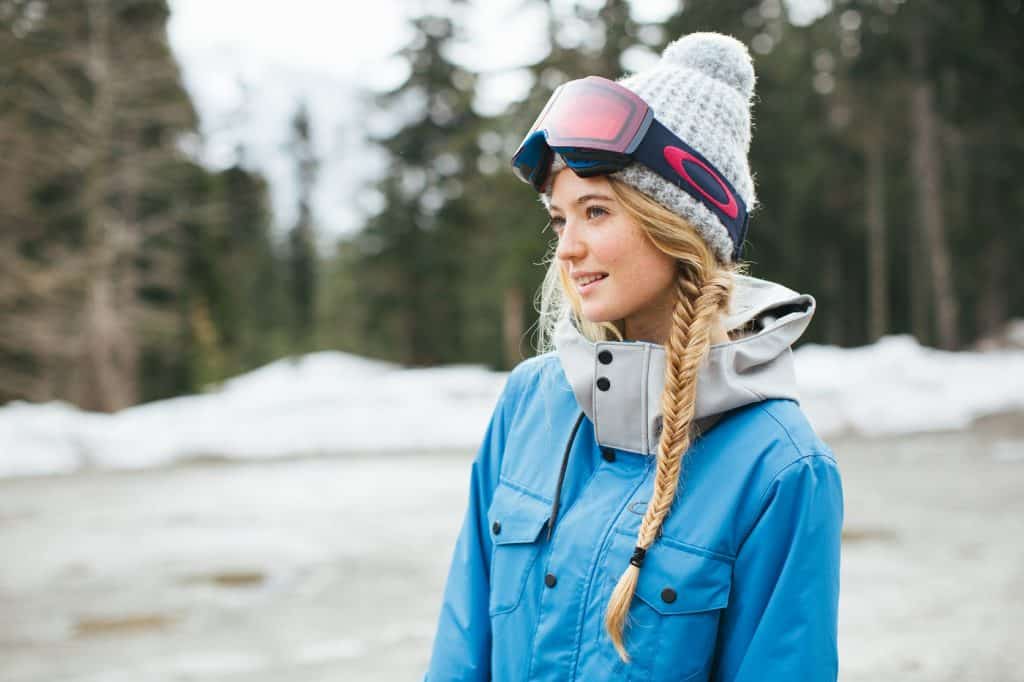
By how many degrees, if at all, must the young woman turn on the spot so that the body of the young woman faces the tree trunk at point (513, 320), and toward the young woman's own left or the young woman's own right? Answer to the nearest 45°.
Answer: approximately 135° to the young woman's own right

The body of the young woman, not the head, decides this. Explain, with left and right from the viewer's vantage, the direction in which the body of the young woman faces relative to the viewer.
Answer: facing the viewer and to the left of the viewer

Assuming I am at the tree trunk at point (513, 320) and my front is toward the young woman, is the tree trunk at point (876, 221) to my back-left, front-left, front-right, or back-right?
back-left

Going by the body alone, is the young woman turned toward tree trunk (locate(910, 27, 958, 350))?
no

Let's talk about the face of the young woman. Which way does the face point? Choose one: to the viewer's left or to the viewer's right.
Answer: to the viewer's left

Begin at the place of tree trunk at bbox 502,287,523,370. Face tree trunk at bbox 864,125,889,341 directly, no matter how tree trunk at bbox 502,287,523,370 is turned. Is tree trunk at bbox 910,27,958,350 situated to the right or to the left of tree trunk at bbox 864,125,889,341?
right

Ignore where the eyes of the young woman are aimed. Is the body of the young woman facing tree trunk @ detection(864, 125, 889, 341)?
no
